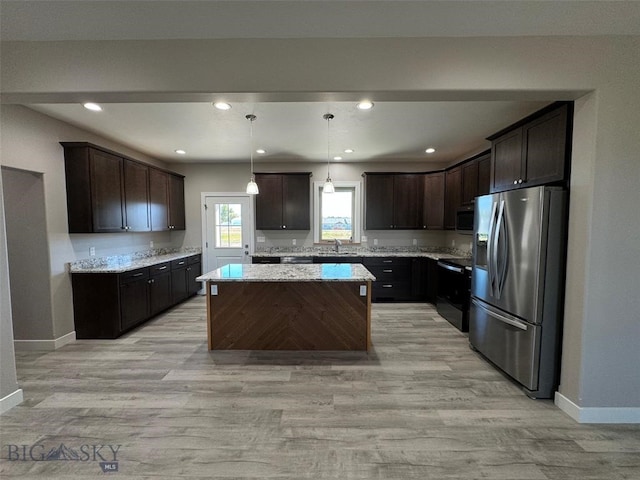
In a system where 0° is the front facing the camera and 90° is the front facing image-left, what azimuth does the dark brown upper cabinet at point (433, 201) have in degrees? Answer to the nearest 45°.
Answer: approximately 0°

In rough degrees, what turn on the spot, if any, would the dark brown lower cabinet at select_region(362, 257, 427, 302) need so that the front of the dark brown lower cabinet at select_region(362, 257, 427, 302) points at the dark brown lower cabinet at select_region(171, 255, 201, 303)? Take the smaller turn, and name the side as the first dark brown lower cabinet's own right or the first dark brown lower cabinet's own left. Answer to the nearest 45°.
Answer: approximately 90° to the first dark brown lower cabinet's own right

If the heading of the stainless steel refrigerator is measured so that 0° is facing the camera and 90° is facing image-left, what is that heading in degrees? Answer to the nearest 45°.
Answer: approximately 45°

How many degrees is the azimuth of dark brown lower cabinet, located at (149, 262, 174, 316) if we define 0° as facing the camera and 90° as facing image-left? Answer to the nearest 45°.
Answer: approximately 315°

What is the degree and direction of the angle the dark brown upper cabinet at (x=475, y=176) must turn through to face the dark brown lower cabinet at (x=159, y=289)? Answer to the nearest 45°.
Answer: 0° — it already faces it

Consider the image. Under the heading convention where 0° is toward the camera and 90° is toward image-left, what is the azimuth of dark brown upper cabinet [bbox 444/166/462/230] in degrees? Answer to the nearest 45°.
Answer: approximately 45°

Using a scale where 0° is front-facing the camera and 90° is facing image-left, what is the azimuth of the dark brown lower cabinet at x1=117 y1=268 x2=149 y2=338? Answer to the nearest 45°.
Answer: approximately 315°

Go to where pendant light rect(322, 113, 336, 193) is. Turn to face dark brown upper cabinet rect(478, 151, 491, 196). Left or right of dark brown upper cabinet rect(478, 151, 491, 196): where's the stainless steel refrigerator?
right

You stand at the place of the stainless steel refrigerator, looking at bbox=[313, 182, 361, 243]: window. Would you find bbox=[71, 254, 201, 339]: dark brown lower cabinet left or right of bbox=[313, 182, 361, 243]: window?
left

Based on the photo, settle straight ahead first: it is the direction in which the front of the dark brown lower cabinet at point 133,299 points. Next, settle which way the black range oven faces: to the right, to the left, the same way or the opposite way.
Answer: the opposite way
